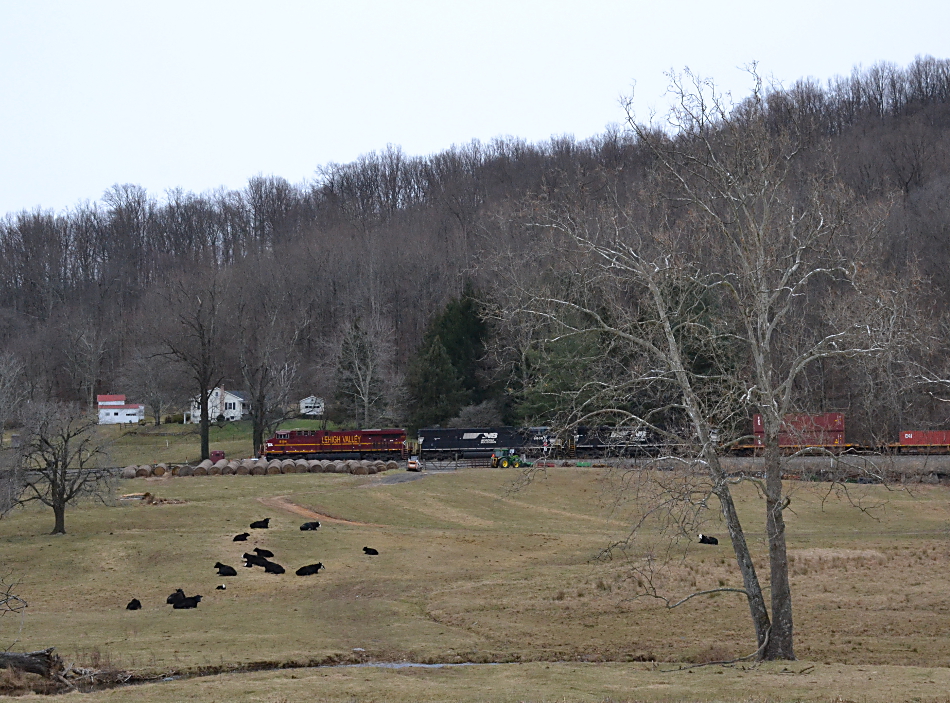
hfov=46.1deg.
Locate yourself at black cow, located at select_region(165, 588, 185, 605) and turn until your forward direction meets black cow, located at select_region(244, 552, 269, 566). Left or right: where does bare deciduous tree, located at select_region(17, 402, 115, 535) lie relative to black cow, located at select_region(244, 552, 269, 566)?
left

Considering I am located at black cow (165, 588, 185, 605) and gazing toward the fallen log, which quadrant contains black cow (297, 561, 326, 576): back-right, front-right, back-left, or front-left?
back-left

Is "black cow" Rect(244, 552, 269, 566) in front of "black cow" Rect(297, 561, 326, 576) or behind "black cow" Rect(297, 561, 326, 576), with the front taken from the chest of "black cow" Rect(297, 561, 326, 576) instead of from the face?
behind

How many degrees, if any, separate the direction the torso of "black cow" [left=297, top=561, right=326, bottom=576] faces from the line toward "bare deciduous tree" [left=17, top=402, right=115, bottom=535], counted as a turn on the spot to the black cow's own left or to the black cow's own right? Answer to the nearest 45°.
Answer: approximately 135° to the black cow's own left

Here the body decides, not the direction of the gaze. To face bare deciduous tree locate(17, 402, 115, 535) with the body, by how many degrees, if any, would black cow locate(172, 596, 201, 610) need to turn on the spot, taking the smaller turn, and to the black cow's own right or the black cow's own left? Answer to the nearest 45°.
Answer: approximately 90° to the black cow's own left

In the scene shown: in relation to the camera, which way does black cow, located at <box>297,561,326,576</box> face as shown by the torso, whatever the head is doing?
to the viewer's right

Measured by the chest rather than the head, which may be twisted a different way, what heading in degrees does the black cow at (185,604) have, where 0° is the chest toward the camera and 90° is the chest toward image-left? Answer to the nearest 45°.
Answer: approximately 270°
